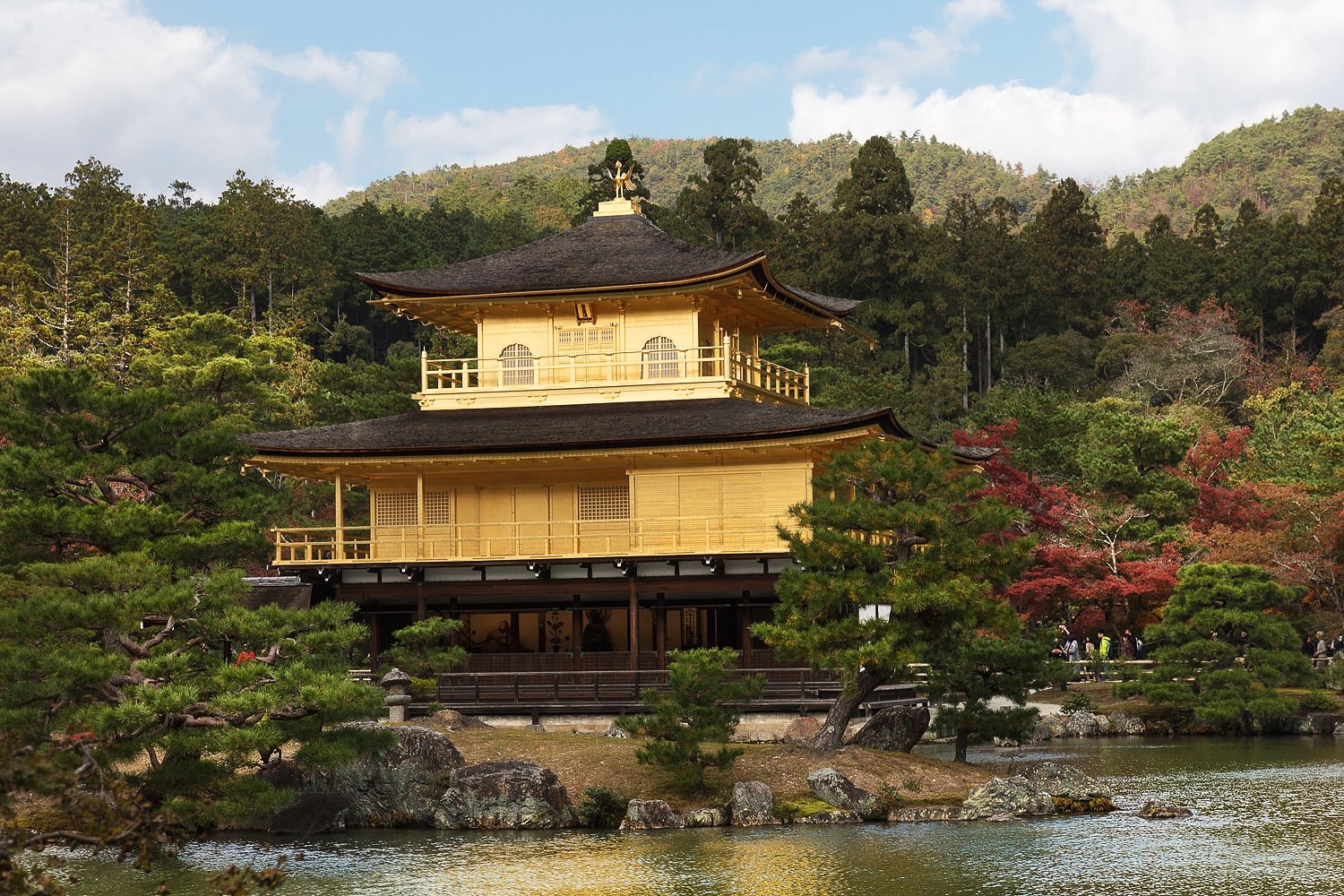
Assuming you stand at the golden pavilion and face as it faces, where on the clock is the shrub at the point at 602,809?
The shrub is roughly at 12 o'clock from the golden pavilion.

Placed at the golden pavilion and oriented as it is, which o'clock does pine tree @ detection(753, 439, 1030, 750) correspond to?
The pine tree is roughly at 11 o'clock from the golden pavilion.

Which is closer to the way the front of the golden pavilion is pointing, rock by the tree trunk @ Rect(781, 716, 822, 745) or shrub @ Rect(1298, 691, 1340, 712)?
the rock by the tree trunk

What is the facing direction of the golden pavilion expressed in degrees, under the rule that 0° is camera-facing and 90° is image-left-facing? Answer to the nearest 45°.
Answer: approximately 0°

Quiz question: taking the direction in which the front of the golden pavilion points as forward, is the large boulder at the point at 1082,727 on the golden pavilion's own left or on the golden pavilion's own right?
on the golden pavilion's own left

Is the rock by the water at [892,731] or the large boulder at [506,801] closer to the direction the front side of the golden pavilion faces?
the large boulder

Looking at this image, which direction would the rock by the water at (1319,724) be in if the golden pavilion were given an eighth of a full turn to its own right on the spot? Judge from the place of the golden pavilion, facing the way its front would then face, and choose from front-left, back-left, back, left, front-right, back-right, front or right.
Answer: back-left

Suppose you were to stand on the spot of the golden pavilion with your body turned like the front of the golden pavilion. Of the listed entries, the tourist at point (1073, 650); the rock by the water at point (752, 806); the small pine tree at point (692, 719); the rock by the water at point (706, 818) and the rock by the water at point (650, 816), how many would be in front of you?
4

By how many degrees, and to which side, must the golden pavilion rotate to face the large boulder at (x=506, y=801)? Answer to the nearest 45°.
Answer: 0° — it already faces it

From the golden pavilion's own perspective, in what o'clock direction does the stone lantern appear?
The stone lantern is roughly at 1 o'clock from the golden pavilion.

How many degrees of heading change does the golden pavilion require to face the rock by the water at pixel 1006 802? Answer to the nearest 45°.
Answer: approximately 45° to its left
